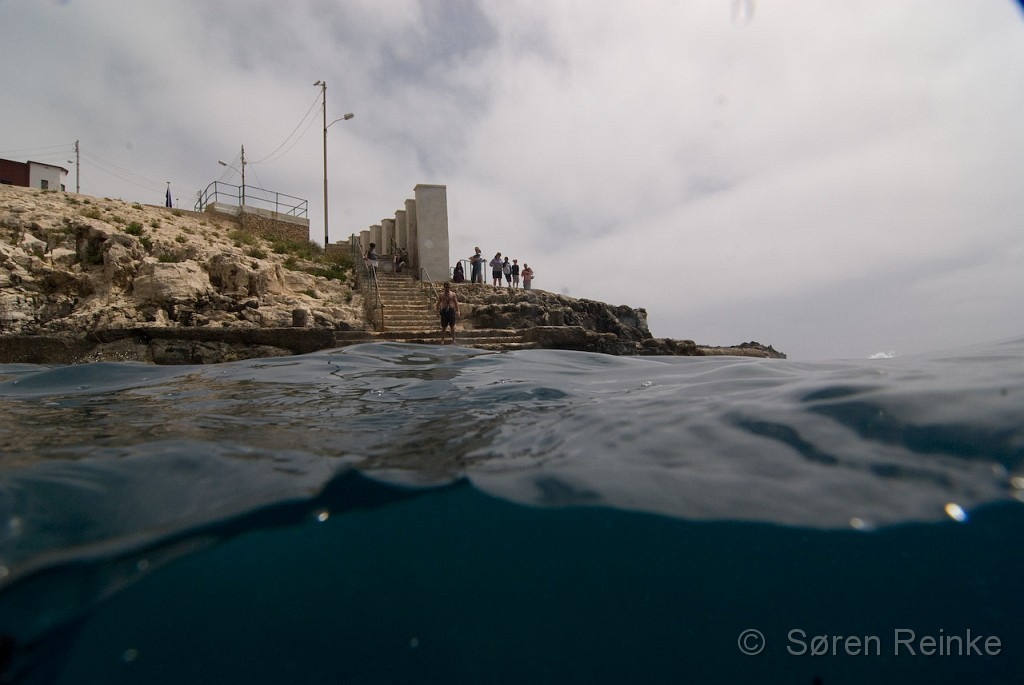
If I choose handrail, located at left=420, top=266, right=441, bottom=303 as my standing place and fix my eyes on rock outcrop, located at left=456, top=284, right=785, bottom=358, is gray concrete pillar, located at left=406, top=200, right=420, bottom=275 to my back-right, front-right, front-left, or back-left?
back-left

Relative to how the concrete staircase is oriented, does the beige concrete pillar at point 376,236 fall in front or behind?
behind

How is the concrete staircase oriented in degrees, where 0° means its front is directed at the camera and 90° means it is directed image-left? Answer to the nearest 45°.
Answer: approximately 0°

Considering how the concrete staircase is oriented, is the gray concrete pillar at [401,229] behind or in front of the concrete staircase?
behind

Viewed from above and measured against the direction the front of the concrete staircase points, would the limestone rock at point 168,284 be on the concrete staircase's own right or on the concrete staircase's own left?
on the concrete staircase's own right

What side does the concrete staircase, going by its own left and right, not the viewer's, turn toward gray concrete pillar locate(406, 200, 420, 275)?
back

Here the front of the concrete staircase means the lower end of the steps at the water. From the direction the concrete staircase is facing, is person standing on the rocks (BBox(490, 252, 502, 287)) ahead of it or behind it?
behind

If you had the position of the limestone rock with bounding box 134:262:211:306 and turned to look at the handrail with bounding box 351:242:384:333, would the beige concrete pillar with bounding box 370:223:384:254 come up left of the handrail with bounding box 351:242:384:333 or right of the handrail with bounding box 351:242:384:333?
left

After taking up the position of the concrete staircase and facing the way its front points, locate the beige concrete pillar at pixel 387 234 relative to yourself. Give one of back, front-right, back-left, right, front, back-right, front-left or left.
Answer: back
